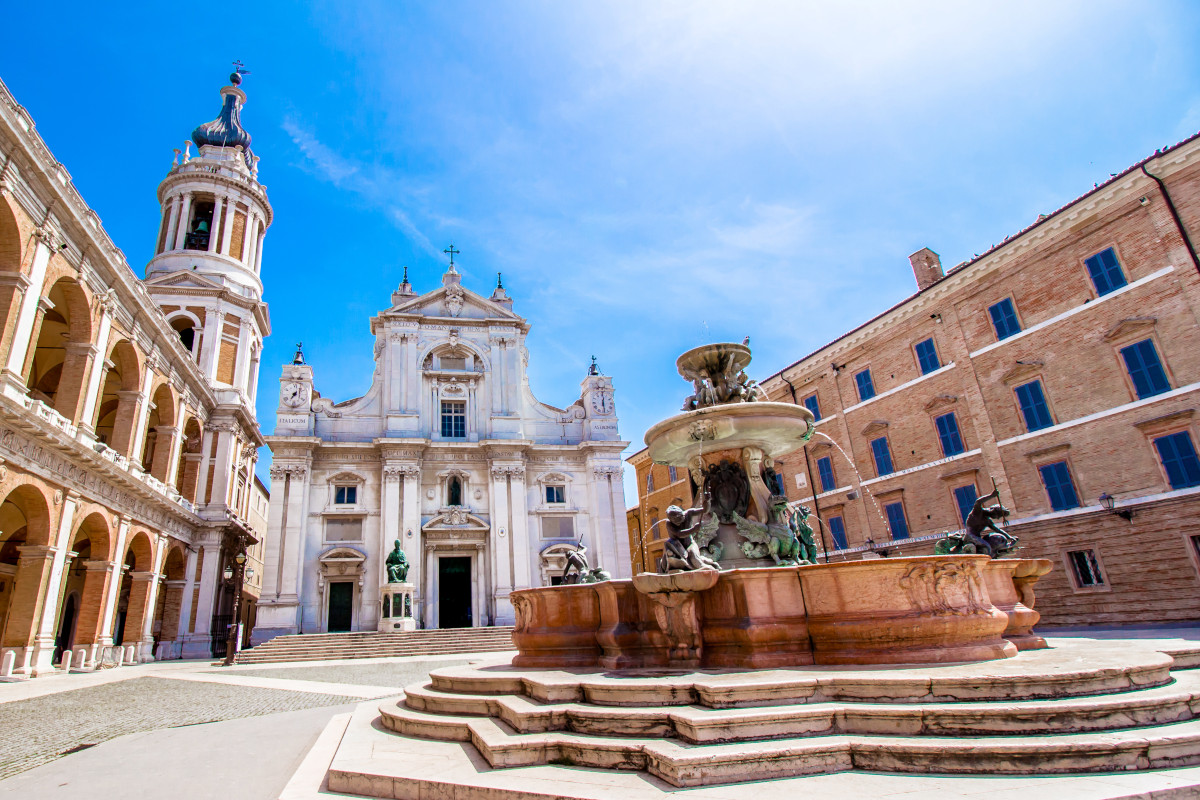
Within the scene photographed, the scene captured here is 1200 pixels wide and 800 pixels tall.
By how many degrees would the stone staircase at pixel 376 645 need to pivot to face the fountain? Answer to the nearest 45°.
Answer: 0° — it already faces it

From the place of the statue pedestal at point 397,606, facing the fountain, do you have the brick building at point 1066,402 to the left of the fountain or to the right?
left

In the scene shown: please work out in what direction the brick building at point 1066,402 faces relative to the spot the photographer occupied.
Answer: facing the viewer and to the left of the viewer

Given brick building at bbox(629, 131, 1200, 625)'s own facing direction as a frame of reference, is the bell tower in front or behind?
in front

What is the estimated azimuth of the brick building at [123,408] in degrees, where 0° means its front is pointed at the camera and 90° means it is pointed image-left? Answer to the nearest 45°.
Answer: approximately 315°

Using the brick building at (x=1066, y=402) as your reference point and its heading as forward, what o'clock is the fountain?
The fountain is roughly at 11 o'clock from the brick building.

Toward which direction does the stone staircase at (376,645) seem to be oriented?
toward the camera

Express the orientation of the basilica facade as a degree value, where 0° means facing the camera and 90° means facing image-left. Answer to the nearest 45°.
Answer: approximately 0°

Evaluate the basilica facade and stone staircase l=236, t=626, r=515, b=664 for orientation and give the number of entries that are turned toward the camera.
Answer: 2

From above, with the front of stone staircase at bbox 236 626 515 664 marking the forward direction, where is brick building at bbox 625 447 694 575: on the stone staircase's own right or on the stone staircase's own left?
on the stone staircase's own left

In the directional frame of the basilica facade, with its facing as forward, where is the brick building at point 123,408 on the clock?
The brick building is roughly at 2 o'clock from the basilica facade.

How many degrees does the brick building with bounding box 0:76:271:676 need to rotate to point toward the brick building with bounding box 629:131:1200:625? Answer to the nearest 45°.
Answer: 0° — it already faces it

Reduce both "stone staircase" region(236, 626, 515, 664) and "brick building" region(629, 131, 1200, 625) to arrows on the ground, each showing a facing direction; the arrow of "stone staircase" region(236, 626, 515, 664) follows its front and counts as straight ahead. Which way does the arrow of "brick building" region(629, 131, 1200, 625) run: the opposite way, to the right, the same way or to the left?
to the right
